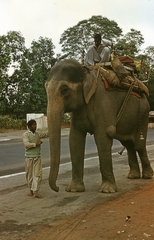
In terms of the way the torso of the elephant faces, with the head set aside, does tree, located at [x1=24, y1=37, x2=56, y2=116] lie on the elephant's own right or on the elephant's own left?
on the elephant's own right

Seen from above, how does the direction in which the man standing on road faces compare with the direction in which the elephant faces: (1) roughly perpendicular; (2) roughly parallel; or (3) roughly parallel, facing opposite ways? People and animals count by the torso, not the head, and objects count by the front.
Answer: roughly perpendicular

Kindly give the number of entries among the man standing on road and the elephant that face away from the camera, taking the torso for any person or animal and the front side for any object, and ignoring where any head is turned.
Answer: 0

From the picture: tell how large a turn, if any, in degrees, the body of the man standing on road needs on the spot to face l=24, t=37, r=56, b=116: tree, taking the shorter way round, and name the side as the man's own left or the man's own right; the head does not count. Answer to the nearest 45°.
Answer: approximately 135° to the man's own left

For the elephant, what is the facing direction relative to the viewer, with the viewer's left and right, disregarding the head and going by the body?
facing the viewer and to the left of the viewer

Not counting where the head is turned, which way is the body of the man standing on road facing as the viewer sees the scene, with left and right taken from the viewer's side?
facing the viewer and to the right of the viewer
